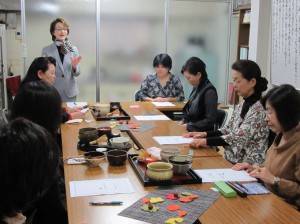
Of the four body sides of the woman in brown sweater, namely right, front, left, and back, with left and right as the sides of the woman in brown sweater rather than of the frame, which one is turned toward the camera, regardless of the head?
left

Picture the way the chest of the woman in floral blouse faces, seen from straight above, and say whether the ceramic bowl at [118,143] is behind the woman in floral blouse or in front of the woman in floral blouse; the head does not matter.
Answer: in front

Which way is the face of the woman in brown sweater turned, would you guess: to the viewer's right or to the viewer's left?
to the viewer's left

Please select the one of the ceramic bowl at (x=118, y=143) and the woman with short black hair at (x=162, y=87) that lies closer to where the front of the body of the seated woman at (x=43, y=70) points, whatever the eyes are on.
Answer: the woman with short black hair

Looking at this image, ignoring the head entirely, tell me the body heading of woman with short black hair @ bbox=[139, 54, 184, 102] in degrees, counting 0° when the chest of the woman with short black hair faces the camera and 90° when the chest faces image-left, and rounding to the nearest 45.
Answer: approximately 0°

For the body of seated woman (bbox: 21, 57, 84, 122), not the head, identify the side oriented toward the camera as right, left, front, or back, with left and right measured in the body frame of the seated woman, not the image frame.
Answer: right

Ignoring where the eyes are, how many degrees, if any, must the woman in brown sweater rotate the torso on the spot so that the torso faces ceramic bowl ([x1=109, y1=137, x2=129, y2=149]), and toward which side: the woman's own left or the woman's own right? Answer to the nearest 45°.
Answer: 0° — they already face it

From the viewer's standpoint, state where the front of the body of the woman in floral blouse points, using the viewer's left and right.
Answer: facing to the left of the viewer

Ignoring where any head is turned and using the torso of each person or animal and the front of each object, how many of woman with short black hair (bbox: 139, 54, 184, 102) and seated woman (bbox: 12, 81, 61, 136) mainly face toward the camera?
1

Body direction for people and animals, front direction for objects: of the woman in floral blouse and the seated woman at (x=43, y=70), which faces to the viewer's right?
the seated woman

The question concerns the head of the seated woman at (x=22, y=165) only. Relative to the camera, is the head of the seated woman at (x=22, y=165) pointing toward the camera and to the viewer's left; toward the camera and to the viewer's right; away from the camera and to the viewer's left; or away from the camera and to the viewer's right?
away from the camera and to the viewer's right

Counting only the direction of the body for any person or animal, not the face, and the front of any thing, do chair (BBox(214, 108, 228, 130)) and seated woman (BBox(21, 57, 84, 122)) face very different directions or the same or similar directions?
very different directions

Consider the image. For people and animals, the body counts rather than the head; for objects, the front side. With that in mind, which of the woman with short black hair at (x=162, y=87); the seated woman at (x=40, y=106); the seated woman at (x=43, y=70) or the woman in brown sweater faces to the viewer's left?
the woman in brown sweater

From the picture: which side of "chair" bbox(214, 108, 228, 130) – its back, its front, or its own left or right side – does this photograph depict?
left
